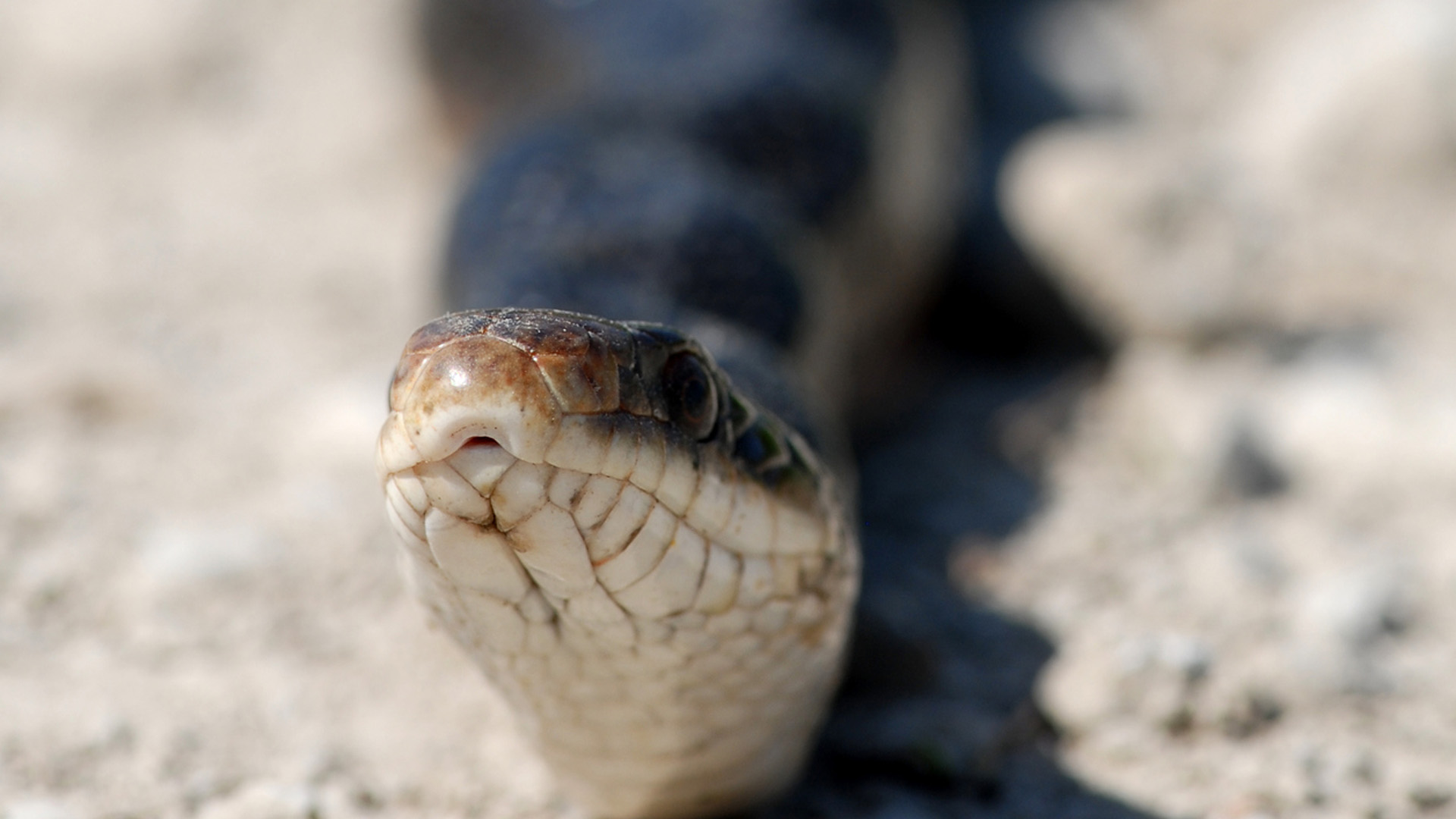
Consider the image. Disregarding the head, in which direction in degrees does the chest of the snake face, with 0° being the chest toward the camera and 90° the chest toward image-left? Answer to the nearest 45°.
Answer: approximately 45°
